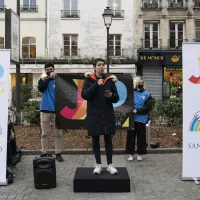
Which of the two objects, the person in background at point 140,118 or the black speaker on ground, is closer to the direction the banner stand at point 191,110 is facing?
the black speaker on ground

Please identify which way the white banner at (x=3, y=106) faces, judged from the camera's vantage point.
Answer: facing the viewer

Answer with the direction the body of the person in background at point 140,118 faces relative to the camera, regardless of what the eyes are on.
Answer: toward the camera

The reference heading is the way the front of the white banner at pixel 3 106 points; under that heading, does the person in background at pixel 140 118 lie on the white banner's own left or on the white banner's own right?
on the white banner's own left

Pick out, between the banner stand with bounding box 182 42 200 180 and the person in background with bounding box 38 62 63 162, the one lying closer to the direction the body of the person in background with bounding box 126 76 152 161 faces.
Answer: the banner stand

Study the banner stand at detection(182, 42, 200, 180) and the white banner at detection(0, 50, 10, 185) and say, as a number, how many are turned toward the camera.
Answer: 2

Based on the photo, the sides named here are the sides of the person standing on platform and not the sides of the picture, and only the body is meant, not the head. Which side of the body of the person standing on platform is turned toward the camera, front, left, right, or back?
front

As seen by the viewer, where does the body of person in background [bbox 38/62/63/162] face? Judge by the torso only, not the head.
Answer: toward the camera

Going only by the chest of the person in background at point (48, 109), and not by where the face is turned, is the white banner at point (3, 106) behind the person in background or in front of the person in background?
in front
